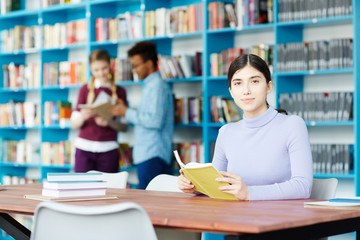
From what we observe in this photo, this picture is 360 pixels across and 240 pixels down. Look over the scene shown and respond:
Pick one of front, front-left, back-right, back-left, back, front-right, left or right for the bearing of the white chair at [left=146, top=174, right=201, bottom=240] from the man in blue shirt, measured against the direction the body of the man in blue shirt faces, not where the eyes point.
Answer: left

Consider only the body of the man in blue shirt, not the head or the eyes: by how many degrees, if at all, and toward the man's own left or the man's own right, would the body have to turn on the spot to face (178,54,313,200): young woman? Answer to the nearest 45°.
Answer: approximately 90° to the man's own left

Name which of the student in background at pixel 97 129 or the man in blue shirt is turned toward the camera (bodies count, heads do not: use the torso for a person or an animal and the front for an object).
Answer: the student in background

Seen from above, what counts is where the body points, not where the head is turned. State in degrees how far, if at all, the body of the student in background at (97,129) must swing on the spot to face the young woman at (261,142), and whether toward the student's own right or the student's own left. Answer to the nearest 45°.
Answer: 0° — they already face them

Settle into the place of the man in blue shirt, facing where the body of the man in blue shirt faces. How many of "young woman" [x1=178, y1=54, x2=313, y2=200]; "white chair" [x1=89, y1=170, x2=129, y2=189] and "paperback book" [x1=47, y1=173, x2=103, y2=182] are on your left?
3

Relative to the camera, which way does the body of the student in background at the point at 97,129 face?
toward the camera

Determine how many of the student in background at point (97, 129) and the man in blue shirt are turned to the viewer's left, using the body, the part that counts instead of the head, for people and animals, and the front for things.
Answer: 1

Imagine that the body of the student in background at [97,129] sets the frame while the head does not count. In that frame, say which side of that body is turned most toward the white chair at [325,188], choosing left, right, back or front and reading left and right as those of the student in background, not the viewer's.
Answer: front

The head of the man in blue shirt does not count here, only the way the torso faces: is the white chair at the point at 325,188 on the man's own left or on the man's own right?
on the man's own left

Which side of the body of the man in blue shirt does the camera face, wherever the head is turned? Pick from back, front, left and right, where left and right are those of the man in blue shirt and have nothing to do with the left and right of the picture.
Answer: left

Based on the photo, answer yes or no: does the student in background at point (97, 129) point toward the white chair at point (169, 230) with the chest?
yes

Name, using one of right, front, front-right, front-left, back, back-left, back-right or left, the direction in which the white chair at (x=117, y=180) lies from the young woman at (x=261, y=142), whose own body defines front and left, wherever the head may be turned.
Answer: right

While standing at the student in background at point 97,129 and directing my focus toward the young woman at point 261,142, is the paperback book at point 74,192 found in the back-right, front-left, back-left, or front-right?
front-right

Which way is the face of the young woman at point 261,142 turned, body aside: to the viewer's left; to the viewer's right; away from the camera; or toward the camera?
toward the camera

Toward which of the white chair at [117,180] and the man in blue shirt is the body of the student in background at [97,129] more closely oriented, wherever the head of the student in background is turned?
the white chair

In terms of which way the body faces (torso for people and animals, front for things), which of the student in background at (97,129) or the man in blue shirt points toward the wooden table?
the student in background

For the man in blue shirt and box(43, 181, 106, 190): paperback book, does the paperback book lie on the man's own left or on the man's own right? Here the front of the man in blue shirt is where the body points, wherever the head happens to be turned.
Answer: on the man's own left
